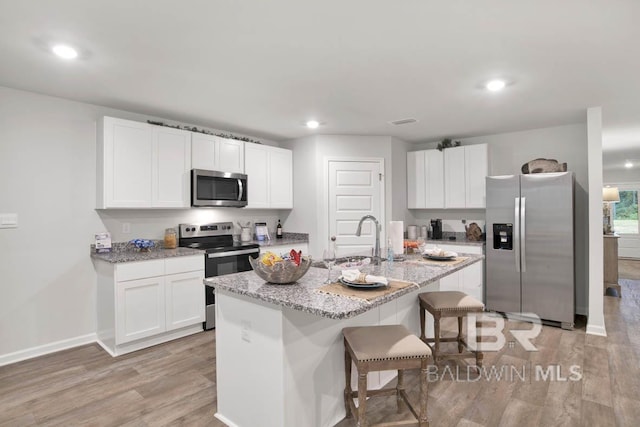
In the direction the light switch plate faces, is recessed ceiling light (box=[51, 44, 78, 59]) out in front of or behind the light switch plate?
in front

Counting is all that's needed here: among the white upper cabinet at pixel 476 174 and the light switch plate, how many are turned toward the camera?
2

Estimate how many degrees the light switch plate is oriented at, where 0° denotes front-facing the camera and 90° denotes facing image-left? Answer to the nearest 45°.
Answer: approximately 0°

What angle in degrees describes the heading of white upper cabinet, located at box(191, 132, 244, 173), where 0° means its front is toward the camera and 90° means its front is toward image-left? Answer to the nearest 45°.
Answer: approximately 315°

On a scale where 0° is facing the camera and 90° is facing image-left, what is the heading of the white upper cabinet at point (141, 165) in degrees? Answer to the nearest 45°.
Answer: approximately 315°

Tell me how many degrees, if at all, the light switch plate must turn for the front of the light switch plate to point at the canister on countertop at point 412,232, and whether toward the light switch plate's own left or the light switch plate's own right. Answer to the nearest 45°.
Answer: approximately 90° to the light switch plate's own left

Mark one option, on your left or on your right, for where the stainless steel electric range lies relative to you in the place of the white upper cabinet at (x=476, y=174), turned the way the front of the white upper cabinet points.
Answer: on your right
